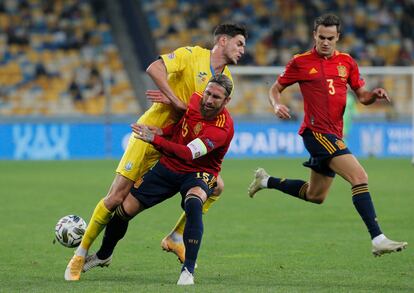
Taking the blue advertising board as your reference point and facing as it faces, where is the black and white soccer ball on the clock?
The black and white soccer ball is roughly at 12 o'clock from the blue advertising board.

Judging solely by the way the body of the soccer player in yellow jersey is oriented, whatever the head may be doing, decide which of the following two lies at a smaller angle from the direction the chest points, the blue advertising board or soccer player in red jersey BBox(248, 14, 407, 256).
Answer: the soccer player in red jersey

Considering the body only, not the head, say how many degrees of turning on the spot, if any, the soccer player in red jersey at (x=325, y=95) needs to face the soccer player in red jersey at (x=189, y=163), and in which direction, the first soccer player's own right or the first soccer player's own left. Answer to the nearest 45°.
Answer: approximately 90° to the first soccer player's own right

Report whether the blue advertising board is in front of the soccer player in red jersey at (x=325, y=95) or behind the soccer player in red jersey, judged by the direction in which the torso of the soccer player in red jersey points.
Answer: behind

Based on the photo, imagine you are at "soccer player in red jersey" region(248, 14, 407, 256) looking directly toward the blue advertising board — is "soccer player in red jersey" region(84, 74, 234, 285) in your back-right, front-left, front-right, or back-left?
back-left

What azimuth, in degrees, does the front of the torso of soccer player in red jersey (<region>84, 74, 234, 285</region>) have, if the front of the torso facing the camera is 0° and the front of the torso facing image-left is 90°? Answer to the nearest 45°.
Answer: approximately 45°

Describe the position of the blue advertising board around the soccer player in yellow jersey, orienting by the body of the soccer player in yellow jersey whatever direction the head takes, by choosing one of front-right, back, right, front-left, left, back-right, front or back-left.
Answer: back-left
